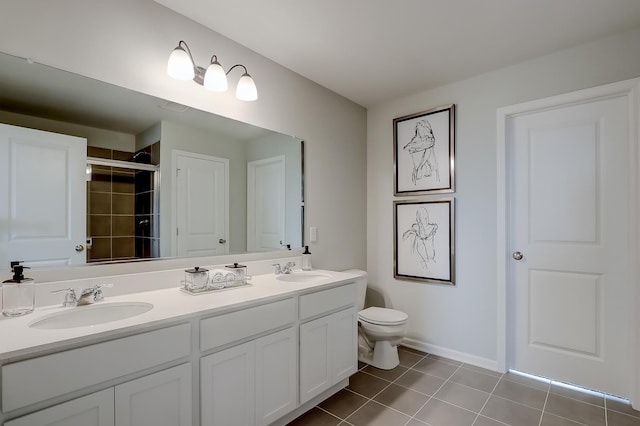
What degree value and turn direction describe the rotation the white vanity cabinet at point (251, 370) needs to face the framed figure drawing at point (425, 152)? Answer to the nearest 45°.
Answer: approximately 90° to its left

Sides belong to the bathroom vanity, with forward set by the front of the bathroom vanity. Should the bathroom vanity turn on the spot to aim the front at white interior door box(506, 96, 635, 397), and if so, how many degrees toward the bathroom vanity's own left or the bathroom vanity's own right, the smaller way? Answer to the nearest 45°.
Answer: approximately 45° to the bathroom vanity's own left

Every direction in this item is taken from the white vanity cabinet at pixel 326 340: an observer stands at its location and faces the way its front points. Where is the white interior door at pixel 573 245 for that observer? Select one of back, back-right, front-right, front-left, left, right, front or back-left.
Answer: front-left

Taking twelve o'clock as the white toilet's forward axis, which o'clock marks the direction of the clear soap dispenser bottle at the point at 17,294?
The clear soap dispenser bottle is roughly at 3 o'clock from the white toilet.

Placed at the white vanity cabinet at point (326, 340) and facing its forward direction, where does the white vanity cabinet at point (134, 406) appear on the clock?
the white vanity cabinet at point (134, 406) is roughly at 3 o'clock from the white vanity cabinet at point (326, 340).

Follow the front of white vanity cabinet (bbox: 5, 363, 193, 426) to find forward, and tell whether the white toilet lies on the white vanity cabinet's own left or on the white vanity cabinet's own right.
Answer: on the white vanity cabinet's own left

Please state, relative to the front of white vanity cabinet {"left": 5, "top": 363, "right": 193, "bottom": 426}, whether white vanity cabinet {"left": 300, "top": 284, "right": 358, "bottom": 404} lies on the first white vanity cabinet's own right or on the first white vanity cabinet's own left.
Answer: on the first white vanity cabinet's own left

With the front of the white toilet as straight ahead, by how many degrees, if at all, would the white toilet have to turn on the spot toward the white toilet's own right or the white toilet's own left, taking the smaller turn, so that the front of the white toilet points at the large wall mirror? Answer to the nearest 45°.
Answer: approximately 90° to the white toilet's own right

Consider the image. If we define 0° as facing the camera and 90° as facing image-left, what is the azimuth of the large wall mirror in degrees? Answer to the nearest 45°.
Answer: approximately 315°
